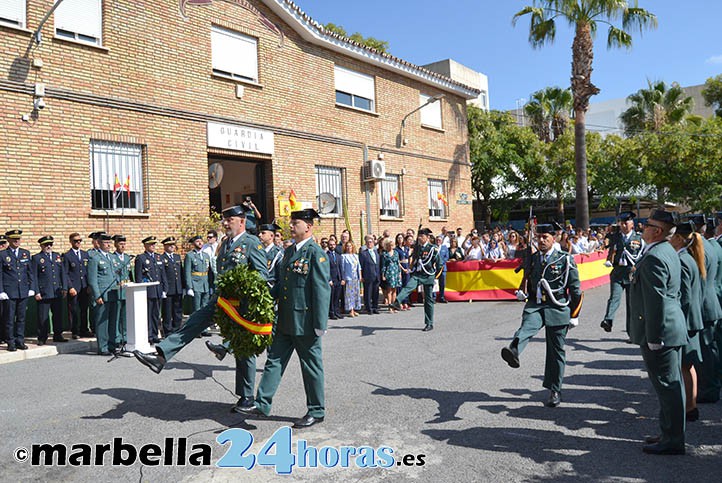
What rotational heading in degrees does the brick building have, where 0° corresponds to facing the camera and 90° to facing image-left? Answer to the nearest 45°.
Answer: approximately 315°

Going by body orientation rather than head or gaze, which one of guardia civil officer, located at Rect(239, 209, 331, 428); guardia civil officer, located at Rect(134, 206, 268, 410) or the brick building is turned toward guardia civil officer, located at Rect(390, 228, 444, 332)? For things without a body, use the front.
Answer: the brick building

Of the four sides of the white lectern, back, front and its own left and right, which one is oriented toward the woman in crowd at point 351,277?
left

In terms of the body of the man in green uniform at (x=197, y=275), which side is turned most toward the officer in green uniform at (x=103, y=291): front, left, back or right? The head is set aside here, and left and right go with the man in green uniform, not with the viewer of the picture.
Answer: right

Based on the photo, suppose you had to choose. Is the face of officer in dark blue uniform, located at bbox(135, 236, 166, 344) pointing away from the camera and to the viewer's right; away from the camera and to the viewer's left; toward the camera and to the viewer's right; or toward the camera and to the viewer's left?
toward the camera and to the viewer's right

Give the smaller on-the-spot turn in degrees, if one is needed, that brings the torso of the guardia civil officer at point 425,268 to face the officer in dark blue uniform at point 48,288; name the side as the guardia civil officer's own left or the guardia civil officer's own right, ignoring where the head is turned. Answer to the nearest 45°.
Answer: approximately 45° to the guardia civil officer's own right

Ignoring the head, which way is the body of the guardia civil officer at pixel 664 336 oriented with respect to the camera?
to the viewer's left

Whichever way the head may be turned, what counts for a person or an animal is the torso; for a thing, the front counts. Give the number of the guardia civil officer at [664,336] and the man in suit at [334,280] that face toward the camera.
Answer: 1

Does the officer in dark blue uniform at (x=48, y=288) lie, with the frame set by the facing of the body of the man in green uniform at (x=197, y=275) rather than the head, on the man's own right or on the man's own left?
on the man's own right

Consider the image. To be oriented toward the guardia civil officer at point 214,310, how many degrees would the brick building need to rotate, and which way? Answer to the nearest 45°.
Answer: approximately 45° to its right

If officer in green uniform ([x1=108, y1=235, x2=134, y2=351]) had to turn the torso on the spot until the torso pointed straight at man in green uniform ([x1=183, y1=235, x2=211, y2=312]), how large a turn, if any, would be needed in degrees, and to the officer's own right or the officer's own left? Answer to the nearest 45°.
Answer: approximately 90° to the officer's own left

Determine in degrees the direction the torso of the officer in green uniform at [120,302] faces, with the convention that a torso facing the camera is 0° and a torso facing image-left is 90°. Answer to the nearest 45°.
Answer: approximately 315°
